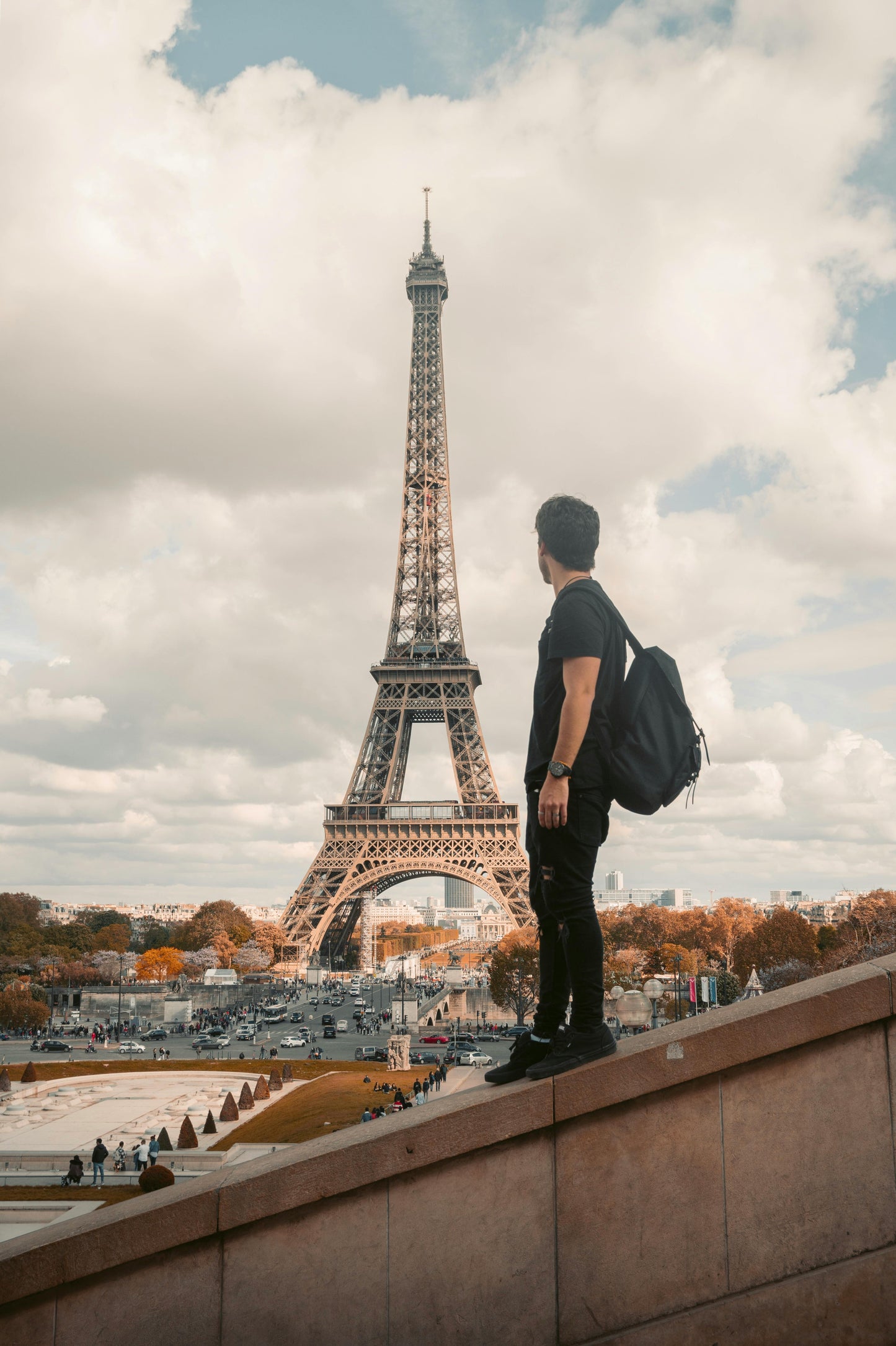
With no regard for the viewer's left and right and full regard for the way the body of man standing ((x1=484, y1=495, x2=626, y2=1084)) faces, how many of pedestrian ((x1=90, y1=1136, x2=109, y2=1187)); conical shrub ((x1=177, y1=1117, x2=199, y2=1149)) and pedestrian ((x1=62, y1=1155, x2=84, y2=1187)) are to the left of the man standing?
0

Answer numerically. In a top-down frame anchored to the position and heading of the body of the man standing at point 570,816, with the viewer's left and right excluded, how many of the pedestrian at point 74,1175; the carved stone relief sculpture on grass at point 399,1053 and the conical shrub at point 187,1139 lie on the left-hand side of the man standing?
0

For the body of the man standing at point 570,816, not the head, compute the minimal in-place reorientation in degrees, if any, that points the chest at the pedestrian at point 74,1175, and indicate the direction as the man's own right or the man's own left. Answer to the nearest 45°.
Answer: approximately 45° to the man's own right

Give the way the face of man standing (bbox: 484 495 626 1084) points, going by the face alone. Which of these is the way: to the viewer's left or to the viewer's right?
to the viewer's left

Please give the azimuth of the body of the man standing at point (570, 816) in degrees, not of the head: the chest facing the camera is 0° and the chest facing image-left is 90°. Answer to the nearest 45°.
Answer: approximately 90°

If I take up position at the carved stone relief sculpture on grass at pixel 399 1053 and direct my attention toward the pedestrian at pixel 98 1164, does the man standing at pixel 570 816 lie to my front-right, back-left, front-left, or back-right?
front-left

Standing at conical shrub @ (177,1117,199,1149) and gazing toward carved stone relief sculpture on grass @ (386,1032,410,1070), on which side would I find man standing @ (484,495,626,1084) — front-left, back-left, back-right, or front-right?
back-right

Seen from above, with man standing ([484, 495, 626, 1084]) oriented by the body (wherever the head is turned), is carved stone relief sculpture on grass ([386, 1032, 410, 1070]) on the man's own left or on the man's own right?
on the man's own right

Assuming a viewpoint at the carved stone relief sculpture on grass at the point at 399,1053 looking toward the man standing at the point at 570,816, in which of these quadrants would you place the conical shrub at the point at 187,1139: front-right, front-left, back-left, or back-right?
front-right
